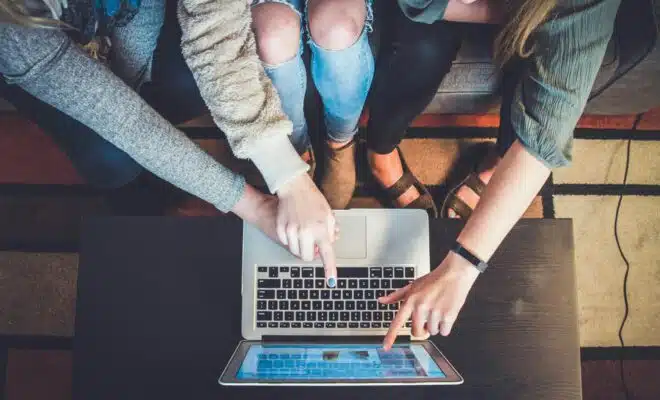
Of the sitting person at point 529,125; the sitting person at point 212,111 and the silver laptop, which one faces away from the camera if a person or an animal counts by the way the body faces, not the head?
the silver laptop

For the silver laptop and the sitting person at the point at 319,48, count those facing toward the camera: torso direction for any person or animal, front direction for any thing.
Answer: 1

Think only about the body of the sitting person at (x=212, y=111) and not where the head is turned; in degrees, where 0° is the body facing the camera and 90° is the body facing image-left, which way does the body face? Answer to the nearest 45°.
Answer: approximately 315°

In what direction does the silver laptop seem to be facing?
away from the camera

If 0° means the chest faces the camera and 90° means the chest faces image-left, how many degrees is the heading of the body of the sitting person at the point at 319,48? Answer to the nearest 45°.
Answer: approximately 0°

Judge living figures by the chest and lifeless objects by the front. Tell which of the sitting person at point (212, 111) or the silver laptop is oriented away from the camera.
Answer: the silver laptop
